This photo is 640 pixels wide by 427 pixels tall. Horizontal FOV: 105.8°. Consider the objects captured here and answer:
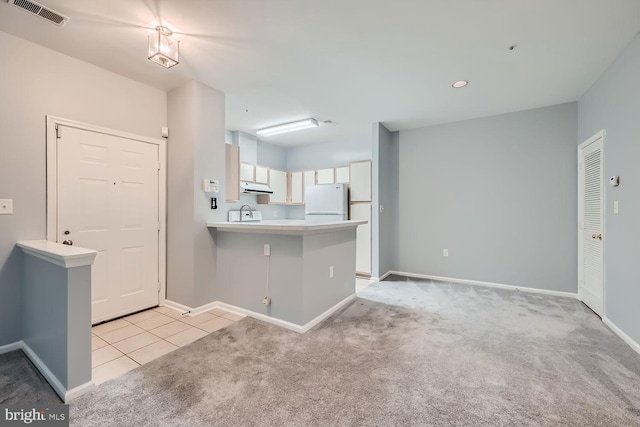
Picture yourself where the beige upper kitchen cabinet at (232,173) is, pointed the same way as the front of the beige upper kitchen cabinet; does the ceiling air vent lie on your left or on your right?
on your right

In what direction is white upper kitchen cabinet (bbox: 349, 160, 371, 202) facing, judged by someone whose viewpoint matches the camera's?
facing the viewer and to the left of the viewer

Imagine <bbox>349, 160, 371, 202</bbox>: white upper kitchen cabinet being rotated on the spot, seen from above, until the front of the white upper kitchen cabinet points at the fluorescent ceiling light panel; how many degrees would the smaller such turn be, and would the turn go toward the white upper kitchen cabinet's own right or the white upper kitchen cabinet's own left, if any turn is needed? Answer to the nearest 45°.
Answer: approximately 45° to the white upper kitchen cabinet's own right

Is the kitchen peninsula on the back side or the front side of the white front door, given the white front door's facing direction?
on the front side

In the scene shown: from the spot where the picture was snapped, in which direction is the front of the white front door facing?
facing the viewer and to the right of the viewer

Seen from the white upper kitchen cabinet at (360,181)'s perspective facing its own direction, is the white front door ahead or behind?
ahead

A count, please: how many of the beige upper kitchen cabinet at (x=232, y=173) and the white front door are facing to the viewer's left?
0

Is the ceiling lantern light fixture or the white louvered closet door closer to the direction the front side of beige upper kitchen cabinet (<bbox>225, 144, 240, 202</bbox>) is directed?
the white louvered closet door
